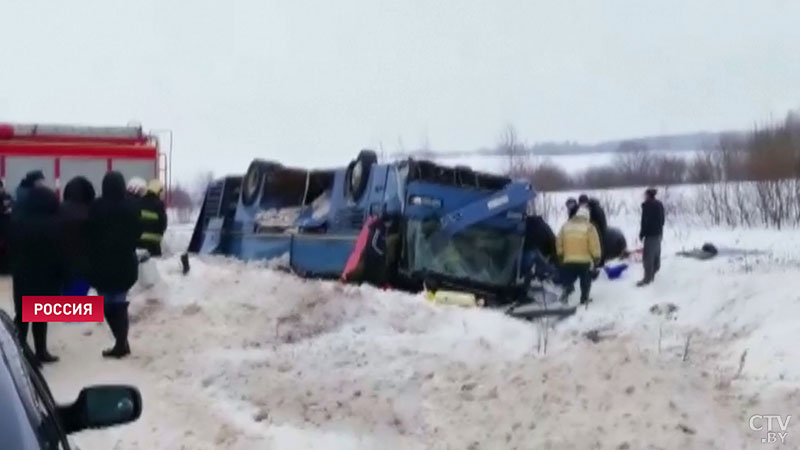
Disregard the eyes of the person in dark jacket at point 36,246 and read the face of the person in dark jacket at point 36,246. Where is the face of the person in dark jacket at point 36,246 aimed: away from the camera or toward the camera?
away from the camera

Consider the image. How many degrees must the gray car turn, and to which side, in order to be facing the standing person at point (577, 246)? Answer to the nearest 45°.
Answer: approximately 45° to its right

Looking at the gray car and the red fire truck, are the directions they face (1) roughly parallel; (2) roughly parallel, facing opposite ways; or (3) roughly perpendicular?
roughly perpendicular

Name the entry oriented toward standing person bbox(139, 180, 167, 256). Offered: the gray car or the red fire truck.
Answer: the gray car

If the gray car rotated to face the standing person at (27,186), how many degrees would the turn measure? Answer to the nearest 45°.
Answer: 0° — it already faces them

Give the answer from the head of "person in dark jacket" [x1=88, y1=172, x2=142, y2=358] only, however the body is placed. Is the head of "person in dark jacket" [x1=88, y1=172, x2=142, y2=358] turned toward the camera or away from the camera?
away from the camera

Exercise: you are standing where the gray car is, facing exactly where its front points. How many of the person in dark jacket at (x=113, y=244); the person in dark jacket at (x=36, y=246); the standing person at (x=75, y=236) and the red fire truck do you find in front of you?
4

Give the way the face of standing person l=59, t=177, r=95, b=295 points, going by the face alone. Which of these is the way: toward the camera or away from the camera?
away from the camera

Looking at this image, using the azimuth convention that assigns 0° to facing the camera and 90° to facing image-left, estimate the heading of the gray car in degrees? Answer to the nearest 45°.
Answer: approximately 180°

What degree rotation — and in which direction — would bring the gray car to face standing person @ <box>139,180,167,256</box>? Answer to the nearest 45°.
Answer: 0° — it already faces them

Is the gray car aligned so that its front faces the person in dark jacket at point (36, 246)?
yes

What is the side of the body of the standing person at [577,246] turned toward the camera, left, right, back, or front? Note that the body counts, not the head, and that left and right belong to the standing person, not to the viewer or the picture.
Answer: back
